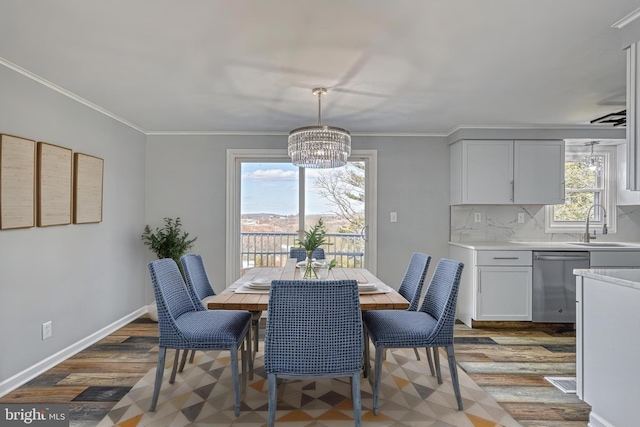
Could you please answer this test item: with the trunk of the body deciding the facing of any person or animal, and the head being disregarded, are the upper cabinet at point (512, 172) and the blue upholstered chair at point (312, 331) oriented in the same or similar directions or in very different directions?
very different directions

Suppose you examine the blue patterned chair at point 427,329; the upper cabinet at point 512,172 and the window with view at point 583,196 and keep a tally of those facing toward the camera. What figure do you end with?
2

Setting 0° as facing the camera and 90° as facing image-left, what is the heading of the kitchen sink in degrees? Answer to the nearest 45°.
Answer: approximately 0°

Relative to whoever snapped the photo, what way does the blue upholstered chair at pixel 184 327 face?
facing to the right of the viewer

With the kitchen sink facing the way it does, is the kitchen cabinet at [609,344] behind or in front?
in front

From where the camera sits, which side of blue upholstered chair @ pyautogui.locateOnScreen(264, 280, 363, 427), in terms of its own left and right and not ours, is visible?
back

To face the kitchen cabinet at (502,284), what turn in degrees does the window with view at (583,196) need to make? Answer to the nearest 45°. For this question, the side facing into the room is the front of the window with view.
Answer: approximately 45° to its right

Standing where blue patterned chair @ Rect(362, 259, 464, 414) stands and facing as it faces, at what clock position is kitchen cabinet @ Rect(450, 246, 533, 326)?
The kitchen cabinet is roughly at 4 o'clock from the blue patterned chair.

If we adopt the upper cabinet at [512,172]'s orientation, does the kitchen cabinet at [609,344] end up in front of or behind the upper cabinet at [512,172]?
in front

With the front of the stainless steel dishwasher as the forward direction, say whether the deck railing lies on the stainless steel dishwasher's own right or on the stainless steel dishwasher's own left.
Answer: on the stainless steel dishwasher's own right

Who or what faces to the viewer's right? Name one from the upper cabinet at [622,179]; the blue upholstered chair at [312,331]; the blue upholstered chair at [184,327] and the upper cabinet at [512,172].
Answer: the blue upholstered chair at [184,327]

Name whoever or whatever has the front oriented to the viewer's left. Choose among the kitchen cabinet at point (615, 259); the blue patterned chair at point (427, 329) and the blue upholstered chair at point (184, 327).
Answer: the blue patterned chair

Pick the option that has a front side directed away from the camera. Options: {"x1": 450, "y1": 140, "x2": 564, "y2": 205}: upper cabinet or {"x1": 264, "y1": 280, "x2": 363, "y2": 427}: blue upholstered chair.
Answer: the blue upholstered chair

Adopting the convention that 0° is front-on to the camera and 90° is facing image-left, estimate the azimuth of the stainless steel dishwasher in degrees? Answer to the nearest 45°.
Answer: approximately 0°

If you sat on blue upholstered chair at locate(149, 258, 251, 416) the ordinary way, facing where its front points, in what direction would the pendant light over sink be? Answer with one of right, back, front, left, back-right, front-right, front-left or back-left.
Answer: front

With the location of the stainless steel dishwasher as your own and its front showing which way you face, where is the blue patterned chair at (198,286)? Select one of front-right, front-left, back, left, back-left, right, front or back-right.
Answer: front-right
